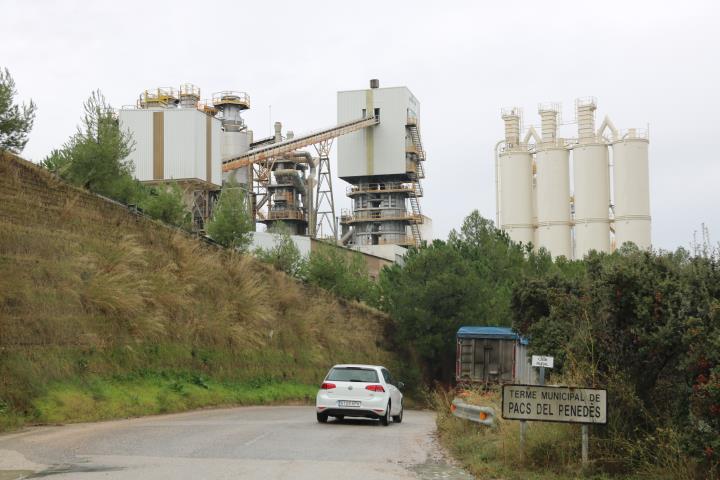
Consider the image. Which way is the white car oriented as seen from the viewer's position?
away from the camera

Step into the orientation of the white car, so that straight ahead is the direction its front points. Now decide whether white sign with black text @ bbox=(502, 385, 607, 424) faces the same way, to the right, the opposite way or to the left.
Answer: the opposite way

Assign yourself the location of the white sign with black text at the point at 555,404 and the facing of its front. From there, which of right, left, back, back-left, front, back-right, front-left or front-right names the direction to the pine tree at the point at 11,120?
back-right

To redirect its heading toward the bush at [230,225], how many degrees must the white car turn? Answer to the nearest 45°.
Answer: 0° — it already faces it

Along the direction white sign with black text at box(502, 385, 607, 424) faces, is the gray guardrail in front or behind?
behind

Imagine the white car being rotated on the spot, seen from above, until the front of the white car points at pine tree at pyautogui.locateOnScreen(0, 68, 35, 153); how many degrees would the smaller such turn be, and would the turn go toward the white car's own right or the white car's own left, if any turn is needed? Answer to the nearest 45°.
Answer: approximately 45° to the white car's own left

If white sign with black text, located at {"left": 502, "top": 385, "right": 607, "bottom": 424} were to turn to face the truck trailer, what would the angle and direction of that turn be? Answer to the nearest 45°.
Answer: approximately 180°

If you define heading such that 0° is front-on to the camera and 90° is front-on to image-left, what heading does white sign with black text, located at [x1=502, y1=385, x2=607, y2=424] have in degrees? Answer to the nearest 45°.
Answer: approximately 0°

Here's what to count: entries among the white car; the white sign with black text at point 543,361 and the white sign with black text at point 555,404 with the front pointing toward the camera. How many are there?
2
